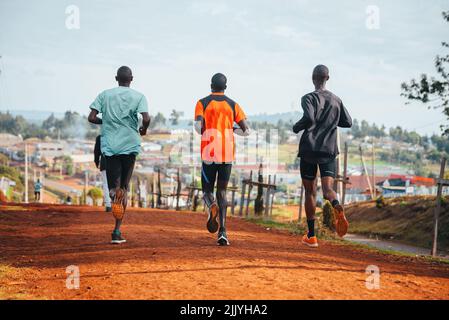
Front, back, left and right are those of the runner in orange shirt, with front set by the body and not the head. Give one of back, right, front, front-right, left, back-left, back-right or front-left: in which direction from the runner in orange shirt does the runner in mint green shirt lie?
left

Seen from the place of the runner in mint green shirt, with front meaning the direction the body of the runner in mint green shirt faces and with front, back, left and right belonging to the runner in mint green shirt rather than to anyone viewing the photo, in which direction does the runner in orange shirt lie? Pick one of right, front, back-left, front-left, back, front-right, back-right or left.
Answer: right

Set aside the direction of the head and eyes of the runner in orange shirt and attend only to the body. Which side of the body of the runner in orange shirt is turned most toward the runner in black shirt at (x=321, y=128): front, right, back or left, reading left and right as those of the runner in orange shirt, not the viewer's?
right

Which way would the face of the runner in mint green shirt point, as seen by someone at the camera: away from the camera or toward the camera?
away from the camera

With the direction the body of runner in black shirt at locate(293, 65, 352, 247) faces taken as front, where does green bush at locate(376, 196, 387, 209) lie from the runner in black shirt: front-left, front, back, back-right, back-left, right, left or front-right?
front

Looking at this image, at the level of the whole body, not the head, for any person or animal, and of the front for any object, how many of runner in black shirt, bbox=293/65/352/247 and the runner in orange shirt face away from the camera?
2

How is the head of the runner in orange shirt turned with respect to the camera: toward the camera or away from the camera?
away from the camera

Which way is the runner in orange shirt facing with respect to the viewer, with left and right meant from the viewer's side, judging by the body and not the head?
facing away from the viewer

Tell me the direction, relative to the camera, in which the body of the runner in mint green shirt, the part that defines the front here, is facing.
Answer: away from the camera

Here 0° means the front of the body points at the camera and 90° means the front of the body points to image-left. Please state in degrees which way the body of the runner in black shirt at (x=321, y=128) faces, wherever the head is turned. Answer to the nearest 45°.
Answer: approximately 180°

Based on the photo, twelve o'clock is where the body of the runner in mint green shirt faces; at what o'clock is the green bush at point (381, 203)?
The green bush is roughly at 1 o'clock from the runner in mint green shirt.

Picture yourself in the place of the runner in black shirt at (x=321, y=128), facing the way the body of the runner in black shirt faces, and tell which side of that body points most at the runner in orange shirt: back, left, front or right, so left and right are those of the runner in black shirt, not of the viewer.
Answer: left

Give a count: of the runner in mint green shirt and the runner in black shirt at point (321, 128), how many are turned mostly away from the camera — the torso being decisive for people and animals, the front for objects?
2

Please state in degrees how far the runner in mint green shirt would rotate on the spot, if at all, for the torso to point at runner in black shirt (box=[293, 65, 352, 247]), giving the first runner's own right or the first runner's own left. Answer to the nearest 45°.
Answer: approximately 90° to the first runner's own right
